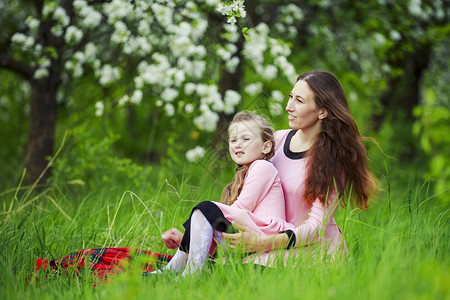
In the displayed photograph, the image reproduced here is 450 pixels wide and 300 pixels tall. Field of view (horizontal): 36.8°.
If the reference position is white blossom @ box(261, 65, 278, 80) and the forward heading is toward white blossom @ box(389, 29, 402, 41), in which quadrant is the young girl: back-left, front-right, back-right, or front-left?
back-right

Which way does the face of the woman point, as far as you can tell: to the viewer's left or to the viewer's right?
to the viewer's left

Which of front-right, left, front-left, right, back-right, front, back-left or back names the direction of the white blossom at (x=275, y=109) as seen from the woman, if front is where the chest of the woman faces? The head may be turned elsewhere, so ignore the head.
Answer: back-right

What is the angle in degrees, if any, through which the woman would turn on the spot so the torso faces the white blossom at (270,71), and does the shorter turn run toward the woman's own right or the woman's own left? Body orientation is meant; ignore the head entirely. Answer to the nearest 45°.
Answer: approximately 135° to the woman's own right

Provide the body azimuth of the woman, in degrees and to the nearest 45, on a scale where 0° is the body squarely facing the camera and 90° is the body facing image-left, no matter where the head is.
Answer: approximately 45°

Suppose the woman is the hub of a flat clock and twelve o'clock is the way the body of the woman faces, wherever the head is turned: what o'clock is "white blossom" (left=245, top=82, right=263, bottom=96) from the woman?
The white blossom is roughly at 4 o'clock from the woman.

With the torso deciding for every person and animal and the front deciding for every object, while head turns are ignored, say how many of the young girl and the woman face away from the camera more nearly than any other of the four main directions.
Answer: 0

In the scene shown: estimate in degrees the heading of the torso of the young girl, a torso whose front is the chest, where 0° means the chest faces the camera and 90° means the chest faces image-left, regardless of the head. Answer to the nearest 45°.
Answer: approximately 90°
